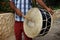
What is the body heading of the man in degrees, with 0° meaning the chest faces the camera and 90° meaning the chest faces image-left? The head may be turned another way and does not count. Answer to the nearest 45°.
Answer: approximately 315°
